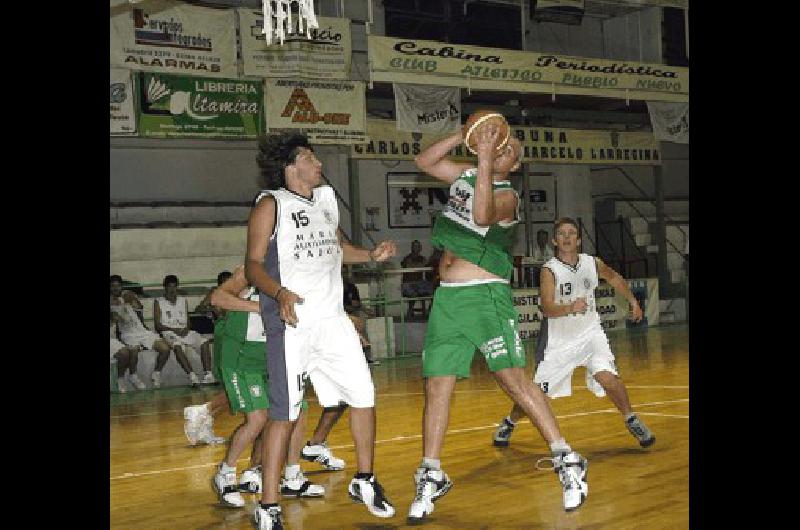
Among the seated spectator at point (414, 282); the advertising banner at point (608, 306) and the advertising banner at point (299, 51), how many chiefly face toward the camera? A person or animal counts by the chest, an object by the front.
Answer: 3

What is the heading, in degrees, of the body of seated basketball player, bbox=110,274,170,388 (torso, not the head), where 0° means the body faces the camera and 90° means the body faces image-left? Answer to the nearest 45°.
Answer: approximately 315°

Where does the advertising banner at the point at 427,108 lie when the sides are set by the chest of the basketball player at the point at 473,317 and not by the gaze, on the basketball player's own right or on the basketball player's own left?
on the basketball player's own right

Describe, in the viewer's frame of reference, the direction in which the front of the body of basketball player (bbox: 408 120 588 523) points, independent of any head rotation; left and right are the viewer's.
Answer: facing the viewer and to the left of the viewer

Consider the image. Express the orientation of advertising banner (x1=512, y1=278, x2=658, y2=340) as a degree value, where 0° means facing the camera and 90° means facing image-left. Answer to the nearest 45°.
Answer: approximately 0°

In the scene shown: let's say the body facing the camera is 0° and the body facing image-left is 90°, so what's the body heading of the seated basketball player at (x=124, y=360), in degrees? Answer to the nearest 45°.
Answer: approximately 315°

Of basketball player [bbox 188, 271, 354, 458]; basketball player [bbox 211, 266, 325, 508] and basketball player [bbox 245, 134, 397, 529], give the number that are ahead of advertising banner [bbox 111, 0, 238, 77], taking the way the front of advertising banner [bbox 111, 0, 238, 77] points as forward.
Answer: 3

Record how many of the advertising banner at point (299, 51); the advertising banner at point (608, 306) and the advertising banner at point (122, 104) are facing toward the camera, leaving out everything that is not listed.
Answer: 3

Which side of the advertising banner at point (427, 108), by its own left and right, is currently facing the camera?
front

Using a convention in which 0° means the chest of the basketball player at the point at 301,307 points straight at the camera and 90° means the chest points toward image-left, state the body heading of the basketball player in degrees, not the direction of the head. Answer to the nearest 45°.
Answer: approximately 315°

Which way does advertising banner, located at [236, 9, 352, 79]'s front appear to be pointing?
toward the camera

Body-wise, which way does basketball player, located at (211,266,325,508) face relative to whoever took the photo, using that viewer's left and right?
facing the viewer and to the right of the viewer
